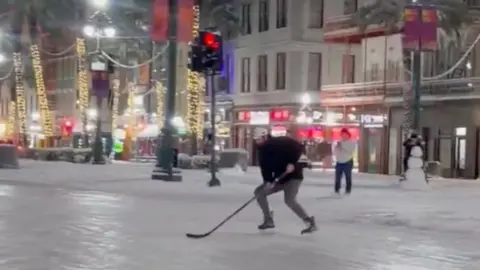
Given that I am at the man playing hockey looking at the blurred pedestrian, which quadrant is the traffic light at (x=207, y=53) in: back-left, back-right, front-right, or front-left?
front-left

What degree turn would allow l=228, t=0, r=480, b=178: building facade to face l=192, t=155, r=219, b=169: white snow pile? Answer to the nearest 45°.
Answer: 0° — it already faces it

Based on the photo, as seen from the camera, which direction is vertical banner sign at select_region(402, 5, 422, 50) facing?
toward the camera

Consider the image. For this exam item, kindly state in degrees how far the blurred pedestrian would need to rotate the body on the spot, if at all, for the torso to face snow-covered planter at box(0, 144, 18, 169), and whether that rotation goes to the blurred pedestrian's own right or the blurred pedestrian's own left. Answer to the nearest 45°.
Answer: approximately 135° to the blurred pedestrian's own right

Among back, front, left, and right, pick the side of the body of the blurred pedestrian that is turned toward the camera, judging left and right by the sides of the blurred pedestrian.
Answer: front

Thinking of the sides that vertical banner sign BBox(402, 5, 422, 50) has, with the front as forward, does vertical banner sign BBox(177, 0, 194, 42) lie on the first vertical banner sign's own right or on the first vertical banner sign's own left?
on the first vertical banner sign's own right

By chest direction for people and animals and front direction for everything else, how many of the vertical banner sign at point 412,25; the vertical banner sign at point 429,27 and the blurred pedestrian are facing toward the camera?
3

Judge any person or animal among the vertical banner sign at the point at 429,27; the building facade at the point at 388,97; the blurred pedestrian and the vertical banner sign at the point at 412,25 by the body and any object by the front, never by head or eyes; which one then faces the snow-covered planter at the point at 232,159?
the building facade

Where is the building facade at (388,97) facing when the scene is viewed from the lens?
facing the viewer and to the left of the viewer

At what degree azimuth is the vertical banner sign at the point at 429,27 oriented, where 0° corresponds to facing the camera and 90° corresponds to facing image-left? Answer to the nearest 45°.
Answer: approximately 0°

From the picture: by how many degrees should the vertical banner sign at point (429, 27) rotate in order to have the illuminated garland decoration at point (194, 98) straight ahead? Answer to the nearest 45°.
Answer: approximately 135° to its right

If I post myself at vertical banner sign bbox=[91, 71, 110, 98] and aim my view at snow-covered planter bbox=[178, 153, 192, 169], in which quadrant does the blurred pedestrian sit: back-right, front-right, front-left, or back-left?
front-right

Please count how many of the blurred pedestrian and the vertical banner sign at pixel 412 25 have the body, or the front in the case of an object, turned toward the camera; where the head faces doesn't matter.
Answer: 2
